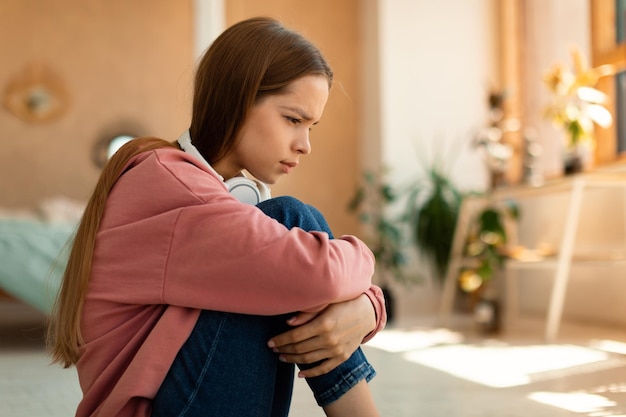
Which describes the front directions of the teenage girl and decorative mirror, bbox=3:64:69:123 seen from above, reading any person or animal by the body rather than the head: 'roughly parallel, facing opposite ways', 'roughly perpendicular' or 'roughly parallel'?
roughly perpendicular

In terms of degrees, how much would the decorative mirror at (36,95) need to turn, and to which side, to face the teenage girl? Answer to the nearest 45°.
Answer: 0° — it already faces them

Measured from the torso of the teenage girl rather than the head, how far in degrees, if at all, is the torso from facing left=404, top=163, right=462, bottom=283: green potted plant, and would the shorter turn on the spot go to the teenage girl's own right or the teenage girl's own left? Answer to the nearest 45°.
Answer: approximately 90° to the teenage girl's own left

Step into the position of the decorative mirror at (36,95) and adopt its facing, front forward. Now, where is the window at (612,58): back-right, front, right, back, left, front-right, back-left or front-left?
front-left

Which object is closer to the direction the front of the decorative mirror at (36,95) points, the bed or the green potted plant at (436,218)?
the bed

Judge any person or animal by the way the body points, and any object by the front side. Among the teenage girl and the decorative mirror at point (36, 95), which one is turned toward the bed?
the decorative mirror

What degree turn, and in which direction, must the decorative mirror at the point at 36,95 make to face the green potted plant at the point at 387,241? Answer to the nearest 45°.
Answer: approximately 45° to its left

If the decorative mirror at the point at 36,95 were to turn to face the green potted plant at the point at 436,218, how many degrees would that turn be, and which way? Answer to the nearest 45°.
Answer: approximately 45° to its left

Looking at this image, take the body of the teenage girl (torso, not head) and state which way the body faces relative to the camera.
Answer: to the viewer's right

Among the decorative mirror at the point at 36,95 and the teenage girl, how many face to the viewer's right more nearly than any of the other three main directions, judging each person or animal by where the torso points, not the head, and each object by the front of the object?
1

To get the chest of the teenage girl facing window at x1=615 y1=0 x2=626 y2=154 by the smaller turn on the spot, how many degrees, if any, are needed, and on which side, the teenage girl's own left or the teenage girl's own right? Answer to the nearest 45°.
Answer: approximately 45° to the teenage girl's own left

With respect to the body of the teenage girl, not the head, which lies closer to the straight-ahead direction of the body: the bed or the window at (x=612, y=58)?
the window

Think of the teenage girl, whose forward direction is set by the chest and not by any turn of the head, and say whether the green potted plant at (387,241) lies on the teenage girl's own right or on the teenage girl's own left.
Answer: on the teenage girl's own left
